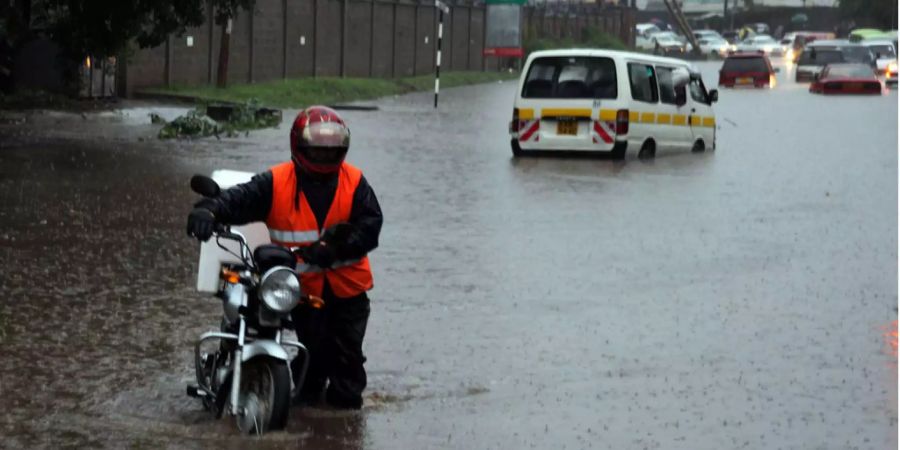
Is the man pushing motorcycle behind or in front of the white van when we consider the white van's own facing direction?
behind

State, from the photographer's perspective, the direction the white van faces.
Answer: facing away from the viewer and to the right of the viewer
